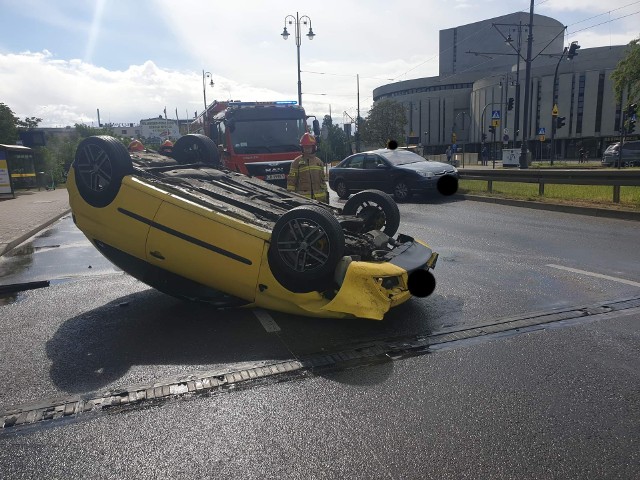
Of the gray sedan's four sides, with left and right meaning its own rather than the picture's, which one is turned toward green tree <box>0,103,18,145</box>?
back

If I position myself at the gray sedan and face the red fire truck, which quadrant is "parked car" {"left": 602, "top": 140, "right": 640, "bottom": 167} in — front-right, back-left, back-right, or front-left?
back-right

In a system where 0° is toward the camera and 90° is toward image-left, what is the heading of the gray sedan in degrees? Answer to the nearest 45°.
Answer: approximately 315°

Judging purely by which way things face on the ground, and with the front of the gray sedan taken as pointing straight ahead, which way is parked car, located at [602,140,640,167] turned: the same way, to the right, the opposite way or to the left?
the opposite way

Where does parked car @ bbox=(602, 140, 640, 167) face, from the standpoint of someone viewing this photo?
facing to the left of the viewer

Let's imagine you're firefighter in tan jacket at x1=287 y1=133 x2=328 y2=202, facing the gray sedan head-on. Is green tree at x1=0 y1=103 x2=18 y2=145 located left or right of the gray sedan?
left

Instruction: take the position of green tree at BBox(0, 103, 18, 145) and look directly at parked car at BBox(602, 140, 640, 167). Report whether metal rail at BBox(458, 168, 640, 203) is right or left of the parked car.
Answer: right

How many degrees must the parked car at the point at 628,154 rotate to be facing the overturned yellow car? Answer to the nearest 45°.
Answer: approximately 90° to its left

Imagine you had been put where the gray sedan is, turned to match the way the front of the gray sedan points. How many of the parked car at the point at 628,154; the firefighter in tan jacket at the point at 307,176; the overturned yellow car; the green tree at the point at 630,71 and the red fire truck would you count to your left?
2

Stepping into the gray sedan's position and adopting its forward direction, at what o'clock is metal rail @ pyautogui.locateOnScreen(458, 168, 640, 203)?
The metal rail is roughly at 11 o'clock from the gray sedan.
